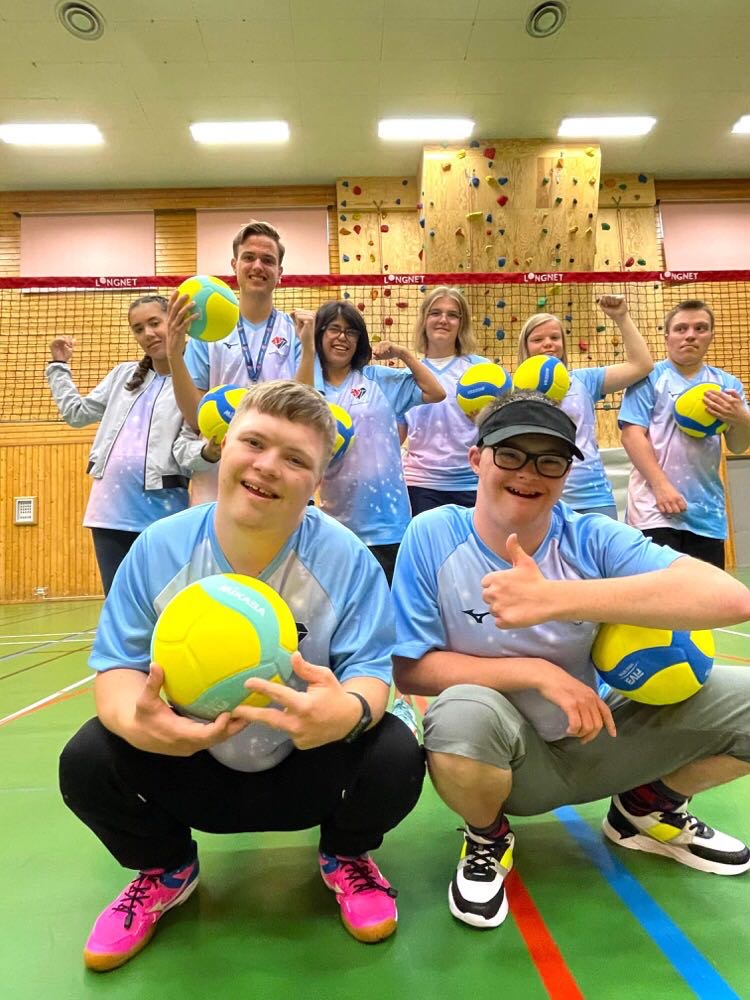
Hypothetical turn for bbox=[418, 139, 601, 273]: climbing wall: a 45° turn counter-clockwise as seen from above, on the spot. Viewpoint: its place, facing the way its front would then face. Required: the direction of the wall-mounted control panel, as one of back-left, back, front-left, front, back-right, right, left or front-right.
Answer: back-right

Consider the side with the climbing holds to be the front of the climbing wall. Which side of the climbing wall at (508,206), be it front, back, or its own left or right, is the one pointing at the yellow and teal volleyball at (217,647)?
front

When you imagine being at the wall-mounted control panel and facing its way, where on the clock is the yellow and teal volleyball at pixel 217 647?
The yellow and teal volleyball is roughly at 12 o'clock from the wall-mounted control panel.

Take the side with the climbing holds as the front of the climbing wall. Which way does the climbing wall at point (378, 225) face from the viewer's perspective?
toward the camera

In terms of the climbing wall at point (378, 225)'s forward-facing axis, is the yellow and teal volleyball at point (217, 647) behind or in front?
in front

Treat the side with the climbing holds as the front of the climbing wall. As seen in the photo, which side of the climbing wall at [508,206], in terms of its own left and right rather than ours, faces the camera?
front

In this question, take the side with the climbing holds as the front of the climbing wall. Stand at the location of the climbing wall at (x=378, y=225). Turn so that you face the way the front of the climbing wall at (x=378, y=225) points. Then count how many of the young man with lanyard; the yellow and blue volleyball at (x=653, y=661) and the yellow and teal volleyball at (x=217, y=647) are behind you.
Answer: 0

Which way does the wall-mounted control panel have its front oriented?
toward the camera

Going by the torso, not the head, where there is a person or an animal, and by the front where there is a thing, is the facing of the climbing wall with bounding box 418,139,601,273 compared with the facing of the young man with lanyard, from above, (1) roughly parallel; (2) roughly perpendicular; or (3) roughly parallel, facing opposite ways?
roughly parallel

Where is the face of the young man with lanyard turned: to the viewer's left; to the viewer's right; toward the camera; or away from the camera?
toward the camera

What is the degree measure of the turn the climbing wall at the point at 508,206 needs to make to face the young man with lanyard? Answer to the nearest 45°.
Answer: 0° — it already faces them
